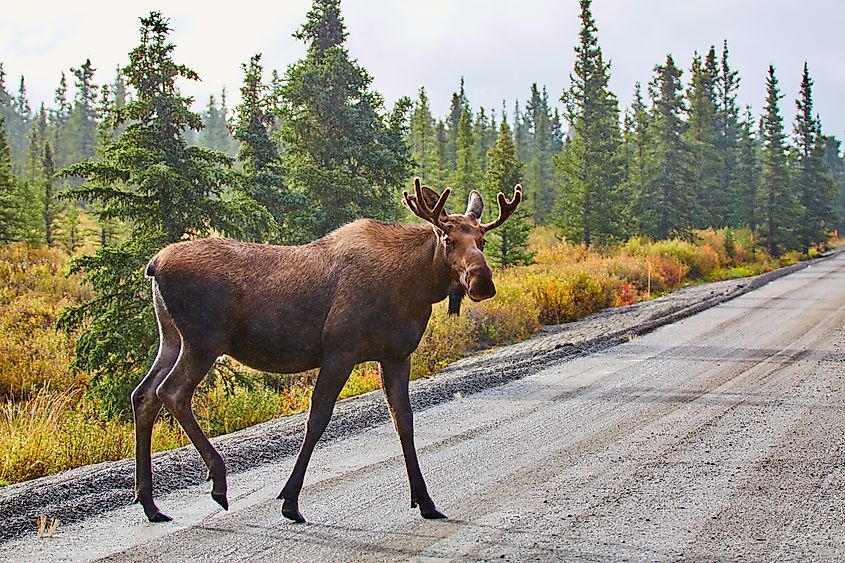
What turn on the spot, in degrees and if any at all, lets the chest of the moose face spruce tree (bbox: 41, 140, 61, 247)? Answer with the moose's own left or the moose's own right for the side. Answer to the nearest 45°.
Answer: approximately 90° to the moose's own left

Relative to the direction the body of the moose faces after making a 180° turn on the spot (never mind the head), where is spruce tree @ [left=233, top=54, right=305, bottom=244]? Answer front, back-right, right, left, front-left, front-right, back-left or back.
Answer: right

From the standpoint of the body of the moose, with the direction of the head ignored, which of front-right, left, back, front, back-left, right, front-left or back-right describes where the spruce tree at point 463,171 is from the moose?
left

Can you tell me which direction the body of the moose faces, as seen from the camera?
to the viewer's right

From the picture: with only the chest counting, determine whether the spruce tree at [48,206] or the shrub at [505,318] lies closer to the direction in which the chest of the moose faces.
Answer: the shrub

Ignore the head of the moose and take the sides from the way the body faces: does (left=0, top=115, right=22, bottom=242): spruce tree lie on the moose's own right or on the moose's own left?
on the moose's own left

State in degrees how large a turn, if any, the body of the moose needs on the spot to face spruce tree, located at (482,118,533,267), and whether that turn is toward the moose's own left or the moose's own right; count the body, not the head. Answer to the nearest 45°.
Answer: approximately 90° to the moose's own left

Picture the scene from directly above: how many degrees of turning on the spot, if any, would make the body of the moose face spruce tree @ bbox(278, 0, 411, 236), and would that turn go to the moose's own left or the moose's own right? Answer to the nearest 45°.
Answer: approximately 90° to the moose's own left

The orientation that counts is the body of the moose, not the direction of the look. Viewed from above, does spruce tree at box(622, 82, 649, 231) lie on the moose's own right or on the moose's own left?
on the moose's own left

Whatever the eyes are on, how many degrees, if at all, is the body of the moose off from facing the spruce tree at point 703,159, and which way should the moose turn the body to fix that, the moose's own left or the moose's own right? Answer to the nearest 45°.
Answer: approximately 45° to the moose's own left

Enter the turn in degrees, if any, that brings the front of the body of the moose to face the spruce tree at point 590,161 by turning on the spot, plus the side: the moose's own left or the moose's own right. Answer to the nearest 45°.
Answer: approximately 90° to the moose's own left
